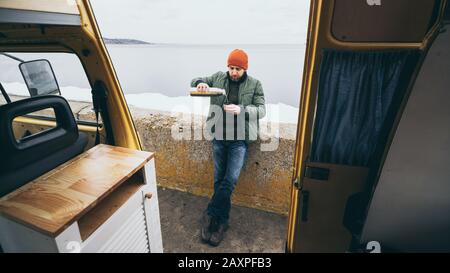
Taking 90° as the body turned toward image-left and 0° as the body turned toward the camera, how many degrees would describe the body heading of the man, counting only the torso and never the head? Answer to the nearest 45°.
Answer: approximately 0°

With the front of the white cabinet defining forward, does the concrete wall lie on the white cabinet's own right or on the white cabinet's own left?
on the white cabinet's own left

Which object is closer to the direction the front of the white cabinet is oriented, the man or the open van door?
the open van door
